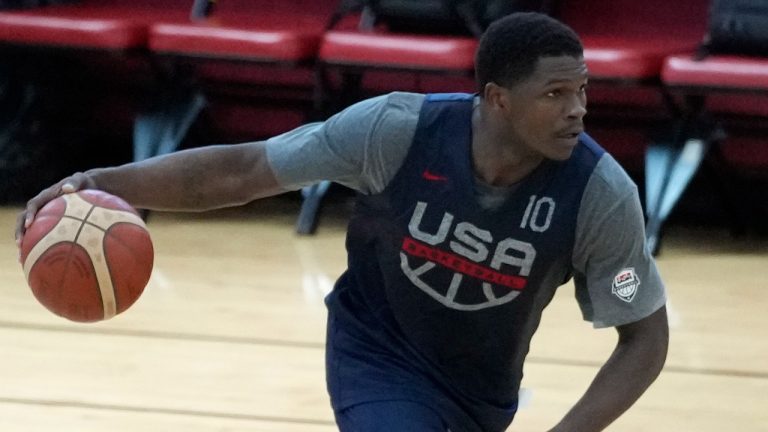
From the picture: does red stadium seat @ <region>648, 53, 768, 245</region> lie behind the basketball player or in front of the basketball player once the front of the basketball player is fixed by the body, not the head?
behind

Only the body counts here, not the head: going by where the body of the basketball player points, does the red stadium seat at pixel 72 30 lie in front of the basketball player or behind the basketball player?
behind

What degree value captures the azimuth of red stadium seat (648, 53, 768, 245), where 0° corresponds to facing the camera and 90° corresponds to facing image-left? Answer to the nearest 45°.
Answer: approximately 0°

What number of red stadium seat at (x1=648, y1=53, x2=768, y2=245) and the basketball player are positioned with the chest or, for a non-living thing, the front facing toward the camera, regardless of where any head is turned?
2

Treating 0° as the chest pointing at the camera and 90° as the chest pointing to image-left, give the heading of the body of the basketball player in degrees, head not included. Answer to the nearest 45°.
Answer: approximately 0°

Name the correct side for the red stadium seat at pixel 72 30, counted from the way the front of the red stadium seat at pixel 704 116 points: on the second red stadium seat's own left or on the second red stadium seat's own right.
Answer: on the second red stadium seat's own right

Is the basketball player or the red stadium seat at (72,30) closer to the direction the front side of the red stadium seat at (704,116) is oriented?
the basketball player
